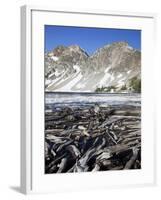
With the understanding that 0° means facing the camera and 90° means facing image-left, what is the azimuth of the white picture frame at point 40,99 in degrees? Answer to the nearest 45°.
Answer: approximately 315°
